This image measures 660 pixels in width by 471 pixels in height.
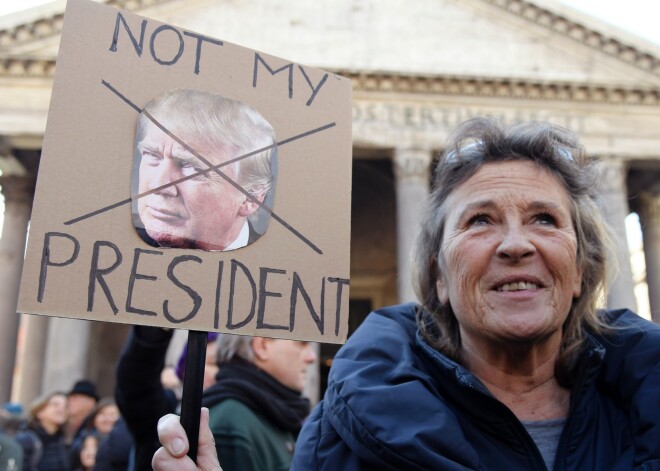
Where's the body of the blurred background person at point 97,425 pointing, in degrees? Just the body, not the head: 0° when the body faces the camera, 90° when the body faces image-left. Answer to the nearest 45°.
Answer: approximately 315°

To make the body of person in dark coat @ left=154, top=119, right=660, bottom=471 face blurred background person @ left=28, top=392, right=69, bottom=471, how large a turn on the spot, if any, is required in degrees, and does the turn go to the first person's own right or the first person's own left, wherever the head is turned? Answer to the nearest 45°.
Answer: approximately 135° to the first person's own right

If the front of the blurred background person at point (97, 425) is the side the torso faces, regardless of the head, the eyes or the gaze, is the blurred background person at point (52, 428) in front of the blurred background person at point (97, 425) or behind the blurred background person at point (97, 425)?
behind

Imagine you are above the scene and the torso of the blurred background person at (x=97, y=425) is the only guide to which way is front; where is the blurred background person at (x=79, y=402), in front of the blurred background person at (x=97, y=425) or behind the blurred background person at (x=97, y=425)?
behind

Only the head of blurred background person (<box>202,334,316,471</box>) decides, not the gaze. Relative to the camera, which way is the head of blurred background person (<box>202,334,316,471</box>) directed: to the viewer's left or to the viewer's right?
to the viewer's right

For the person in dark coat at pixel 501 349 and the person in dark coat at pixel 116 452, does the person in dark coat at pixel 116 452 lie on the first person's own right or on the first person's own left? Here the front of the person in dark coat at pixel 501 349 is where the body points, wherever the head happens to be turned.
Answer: on the first person's own right

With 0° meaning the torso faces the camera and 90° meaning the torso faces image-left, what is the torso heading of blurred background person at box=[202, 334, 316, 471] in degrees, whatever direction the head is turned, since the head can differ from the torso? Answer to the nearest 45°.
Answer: approximately 270°
